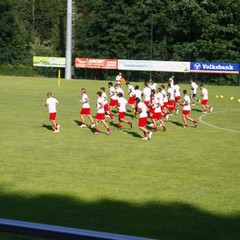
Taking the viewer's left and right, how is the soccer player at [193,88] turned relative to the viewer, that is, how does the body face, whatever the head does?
facing to the left of the viewer

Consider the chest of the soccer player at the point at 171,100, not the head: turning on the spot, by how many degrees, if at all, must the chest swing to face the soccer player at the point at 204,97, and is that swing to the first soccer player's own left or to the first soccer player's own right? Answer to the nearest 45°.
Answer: approximately 135° to the first soccer player's own right

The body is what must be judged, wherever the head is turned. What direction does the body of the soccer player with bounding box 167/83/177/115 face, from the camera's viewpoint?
to the viewer's left

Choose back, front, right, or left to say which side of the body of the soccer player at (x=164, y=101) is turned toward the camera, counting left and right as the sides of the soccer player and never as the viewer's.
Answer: left

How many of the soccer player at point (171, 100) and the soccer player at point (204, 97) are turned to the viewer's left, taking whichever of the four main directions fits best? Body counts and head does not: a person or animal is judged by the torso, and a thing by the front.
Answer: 2

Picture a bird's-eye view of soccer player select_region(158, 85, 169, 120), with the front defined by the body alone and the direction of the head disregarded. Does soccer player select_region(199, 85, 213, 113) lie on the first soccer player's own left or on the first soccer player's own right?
on the first soccer player's own right

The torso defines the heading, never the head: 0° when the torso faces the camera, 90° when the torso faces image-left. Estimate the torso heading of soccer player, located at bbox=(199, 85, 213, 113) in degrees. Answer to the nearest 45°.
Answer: approximately 90°
